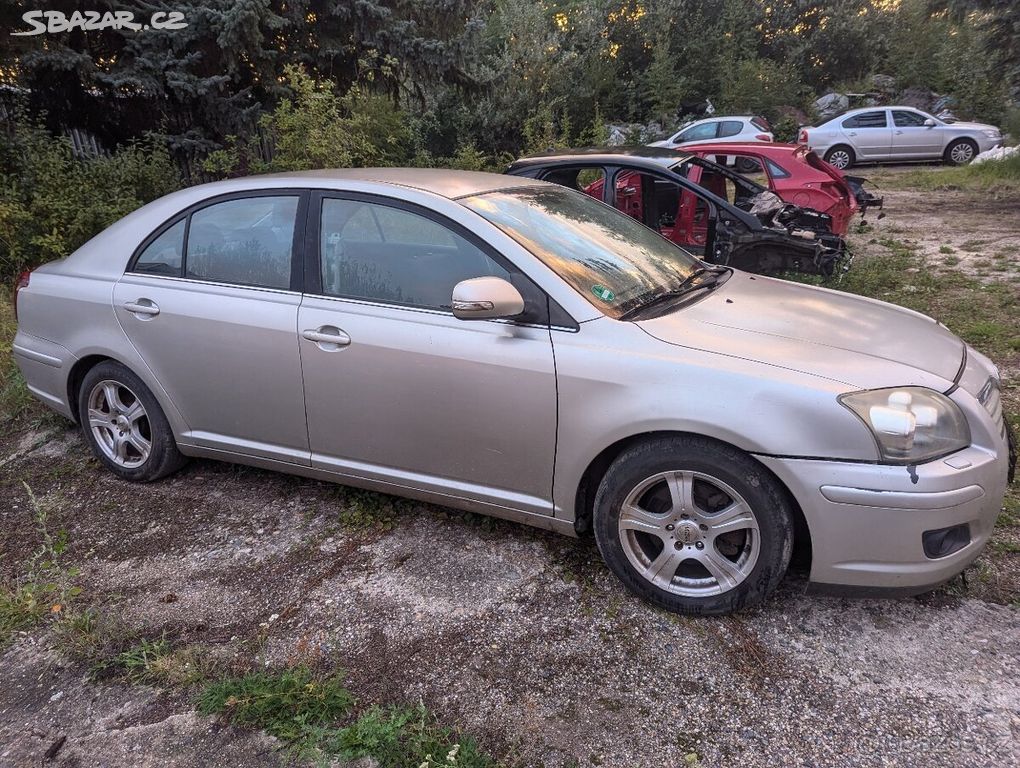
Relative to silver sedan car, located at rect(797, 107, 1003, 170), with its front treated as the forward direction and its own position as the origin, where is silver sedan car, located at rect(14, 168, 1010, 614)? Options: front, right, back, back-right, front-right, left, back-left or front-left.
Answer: right

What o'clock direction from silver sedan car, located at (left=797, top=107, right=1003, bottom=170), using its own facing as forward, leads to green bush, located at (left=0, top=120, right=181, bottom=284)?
The green bush is roughly at 4 o'clock from the silver sedan car.

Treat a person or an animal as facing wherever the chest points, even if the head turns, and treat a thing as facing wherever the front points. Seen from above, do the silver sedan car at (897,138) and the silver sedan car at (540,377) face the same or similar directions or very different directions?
same or similar directions

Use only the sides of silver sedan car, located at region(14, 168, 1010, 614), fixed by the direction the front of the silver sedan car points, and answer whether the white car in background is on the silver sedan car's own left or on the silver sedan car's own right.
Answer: on the silver sedan car's own left

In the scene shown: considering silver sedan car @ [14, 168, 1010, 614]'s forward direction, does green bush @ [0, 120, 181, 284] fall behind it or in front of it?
behind

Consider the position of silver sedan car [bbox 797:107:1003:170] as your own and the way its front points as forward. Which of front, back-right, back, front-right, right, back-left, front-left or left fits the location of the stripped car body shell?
right

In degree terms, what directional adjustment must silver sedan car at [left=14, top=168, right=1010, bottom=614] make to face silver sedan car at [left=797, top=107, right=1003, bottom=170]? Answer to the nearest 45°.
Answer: approximately 90° to its left

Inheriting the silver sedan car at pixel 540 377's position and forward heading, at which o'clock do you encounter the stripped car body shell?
The stripped car body shell is roughly at 8 o'clock from the silver sedan car.

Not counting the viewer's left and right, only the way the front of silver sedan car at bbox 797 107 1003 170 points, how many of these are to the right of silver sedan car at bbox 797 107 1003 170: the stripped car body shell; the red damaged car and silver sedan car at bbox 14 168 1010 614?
3

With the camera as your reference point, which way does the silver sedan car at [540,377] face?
facing the viewer and to the right of the viewer
